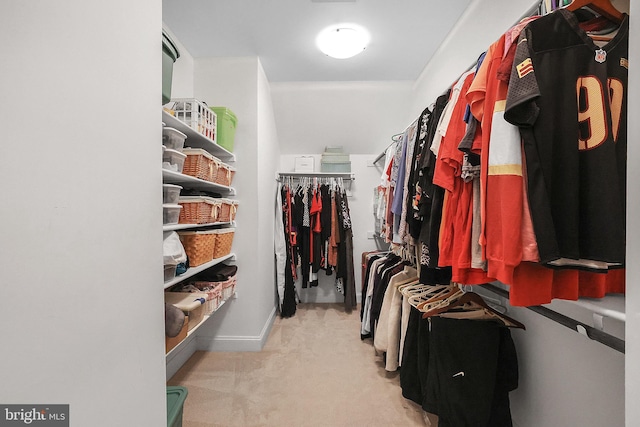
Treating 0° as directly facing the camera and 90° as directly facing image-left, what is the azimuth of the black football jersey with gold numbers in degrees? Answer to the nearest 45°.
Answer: approximately 0°

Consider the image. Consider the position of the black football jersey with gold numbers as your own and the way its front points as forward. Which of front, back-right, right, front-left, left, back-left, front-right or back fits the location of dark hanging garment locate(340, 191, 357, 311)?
back-right

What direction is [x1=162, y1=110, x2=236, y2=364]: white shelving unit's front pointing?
to the viewer's right

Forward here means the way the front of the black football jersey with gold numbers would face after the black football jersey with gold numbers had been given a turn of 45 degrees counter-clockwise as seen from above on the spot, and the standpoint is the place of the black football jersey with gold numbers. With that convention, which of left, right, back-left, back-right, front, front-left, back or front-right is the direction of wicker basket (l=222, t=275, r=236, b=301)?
back-right

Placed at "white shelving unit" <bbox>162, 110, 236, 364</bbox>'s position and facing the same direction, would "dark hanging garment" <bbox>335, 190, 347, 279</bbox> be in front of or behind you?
in front

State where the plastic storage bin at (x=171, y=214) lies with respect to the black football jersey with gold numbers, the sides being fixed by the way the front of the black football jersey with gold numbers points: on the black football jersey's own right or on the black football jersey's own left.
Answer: on the black football jersey's own right

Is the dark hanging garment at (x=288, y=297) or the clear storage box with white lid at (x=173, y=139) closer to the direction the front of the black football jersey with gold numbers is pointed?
the clear storage box with white lid

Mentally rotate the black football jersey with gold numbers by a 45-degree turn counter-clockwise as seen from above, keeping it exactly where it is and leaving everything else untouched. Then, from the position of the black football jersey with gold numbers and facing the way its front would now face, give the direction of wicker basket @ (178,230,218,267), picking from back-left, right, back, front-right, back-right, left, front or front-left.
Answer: back-right

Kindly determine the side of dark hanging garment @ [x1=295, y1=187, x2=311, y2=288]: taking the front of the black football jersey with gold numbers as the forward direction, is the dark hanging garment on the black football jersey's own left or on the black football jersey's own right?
on the black football jersey's own right

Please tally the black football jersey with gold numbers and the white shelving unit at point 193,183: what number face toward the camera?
1
